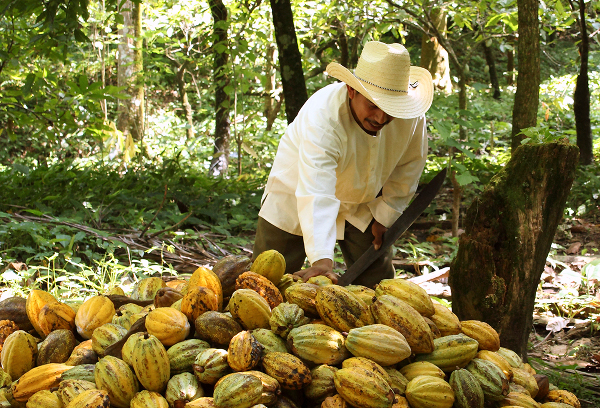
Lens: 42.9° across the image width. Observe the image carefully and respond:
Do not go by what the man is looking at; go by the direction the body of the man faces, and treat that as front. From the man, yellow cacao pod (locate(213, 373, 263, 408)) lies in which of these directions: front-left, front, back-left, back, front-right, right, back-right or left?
front-right

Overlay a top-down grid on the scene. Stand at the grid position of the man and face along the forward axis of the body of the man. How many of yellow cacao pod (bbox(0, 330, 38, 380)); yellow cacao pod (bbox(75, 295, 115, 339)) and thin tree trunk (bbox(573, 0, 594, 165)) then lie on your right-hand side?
2

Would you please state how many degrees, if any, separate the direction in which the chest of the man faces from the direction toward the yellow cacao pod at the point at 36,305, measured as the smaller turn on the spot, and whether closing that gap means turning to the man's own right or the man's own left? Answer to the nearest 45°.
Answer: approximately 90° to the man's own right

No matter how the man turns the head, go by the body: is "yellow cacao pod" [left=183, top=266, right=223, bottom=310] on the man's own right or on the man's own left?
on the man's own right
